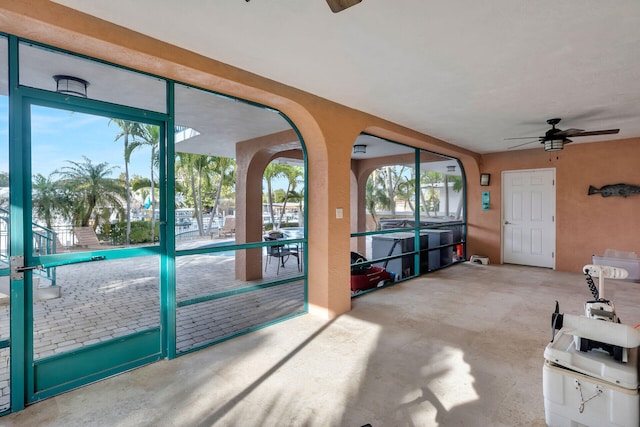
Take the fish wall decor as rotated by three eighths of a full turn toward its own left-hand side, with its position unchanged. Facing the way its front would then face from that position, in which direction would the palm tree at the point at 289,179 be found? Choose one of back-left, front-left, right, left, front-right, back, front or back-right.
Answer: left

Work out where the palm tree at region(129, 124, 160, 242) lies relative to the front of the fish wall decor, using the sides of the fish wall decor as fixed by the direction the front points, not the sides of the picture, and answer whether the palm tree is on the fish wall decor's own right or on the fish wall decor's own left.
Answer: on the fish wall decor's own right

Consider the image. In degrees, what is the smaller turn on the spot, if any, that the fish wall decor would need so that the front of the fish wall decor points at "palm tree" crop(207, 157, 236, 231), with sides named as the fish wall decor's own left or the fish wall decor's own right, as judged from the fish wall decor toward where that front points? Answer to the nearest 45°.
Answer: approximately 135° to the fish wall decor's own right

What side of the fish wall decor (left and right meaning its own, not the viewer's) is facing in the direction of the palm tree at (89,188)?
back
